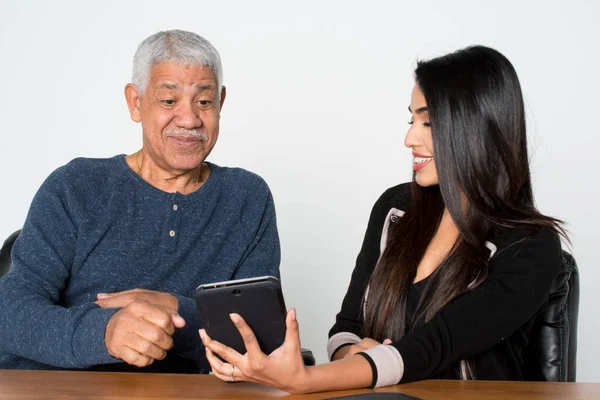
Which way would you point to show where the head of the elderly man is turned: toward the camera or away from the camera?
toward the camera

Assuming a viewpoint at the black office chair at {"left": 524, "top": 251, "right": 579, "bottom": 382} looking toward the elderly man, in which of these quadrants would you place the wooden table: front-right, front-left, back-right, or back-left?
front-left

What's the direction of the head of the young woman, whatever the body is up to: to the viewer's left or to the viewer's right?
to the viewer's left

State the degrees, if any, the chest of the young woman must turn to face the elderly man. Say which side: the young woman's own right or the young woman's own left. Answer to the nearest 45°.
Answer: approximately 45° to the young woman's own right

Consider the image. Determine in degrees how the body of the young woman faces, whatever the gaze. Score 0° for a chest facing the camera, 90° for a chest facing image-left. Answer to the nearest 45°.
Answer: approximately 45°

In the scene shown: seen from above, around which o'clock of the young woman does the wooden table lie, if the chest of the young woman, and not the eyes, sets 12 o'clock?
The wooden table is roughly at 12 o'clock from the young woman.
